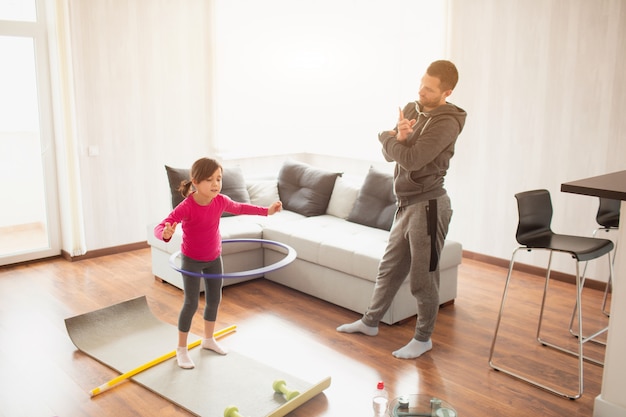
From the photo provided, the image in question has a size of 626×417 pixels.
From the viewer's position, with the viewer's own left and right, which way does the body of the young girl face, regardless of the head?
facing the viewer and to the right of the viewer

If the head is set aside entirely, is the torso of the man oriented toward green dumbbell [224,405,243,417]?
yes

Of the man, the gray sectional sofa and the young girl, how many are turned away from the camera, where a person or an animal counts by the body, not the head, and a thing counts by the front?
0

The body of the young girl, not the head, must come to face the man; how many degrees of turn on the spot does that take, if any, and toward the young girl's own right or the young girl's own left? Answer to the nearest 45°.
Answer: approximately 45° to the young girl's own left

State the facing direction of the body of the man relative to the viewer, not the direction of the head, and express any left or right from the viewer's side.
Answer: facing the viewer and to the left of the viewer

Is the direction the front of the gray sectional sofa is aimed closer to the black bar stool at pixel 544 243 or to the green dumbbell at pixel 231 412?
the green dumbbell

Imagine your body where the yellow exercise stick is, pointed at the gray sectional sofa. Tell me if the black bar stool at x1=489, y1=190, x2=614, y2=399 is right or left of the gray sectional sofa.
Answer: right

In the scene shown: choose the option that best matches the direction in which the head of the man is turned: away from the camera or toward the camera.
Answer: toward the camera

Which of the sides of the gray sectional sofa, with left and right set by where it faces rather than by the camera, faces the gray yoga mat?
front

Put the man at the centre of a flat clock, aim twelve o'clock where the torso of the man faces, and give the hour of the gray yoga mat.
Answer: The gray yoga mat is roughly at 1 o'clock from the man.

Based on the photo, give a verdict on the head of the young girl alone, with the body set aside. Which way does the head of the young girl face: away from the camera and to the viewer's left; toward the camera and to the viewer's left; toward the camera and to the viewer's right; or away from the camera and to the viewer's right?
toward the camera and to the viewer's right

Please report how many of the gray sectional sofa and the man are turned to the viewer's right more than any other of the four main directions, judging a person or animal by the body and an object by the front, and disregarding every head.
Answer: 0

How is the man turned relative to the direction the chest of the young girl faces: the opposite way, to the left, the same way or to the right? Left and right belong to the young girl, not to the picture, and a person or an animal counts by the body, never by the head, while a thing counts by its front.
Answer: to the right

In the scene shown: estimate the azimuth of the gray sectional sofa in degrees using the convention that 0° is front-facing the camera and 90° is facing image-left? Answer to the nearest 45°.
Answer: approximately 45°
